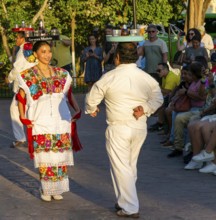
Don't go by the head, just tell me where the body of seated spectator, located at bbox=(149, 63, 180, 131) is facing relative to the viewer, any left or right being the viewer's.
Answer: facing to the left of the viewer

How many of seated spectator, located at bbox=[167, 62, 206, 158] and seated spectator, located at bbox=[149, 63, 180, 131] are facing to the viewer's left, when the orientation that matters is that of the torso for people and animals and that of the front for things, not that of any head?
2

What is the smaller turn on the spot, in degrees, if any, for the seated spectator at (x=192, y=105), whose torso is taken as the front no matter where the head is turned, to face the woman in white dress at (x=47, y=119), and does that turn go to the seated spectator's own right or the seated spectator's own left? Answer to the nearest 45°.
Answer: approximately 45° to the seated spectator's own left

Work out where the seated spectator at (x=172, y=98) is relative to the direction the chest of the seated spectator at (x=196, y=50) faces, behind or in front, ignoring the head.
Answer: in front

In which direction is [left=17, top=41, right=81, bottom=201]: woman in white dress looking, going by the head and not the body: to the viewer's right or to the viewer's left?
to the viewer's right

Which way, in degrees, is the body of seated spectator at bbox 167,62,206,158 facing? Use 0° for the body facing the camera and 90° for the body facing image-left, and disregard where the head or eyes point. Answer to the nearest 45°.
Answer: approximately 90°

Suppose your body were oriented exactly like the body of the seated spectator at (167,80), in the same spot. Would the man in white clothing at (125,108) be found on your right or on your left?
on your left

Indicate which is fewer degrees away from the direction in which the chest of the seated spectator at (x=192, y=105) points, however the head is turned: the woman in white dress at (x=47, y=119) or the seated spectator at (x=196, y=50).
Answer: the woman in white dress

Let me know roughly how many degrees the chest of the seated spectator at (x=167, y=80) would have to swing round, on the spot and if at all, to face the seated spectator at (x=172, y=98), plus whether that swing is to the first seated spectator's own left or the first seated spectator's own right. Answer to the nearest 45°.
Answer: approximately 90° to the first seated spectator's own left
